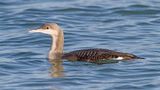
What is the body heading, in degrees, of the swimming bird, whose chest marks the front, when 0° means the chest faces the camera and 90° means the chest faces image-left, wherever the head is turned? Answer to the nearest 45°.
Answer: approximately 90°
